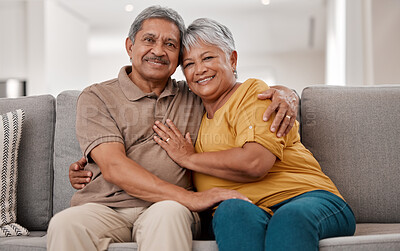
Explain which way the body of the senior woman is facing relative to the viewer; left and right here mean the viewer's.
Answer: facing the viewer and to the left of the viewer

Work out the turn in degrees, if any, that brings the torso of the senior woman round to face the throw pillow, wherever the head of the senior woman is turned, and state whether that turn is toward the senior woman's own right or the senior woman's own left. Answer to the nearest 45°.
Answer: approximately 45° to the senior woman's own right

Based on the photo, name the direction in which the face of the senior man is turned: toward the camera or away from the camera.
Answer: toward the camera

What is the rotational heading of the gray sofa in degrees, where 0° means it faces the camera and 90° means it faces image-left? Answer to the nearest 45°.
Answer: approximately 0°
